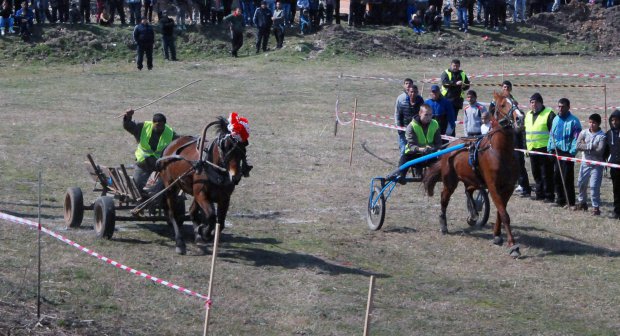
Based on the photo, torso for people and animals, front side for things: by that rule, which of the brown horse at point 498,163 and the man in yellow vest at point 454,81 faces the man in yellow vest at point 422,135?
the man in yellow vest at point 454,81

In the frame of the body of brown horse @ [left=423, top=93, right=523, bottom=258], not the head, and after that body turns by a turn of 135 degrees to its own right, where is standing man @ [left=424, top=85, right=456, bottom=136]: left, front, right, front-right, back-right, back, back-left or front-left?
right

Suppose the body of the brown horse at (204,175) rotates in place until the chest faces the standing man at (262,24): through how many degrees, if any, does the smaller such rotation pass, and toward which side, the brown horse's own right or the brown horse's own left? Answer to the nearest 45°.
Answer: approximately 135° to the brown horse's own left

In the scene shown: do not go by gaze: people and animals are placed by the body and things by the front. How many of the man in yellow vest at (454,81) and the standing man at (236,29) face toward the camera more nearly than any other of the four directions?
2

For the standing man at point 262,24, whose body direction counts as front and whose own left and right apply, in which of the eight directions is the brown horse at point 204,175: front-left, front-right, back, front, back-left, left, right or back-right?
front

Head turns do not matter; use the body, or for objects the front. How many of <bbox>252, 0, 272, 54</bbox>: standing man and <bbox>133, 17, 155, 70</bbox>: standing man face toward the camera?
2

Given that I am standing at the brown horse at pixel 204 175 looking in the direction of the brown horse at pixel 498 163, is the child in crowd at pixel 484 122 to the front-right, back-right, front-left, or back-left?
front-left

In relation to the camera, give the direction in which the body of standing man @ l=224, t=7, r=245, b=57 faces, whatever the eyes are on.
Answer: toward the camera

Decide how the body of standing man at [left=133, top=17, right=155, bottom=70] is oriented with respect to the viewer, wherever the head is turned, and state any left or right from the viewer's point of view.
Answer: facing the viewer

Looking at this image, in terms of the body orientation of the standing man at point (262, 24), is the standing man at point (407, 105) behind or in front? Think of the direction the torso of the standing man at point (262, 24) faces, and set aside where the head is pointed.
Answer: in front

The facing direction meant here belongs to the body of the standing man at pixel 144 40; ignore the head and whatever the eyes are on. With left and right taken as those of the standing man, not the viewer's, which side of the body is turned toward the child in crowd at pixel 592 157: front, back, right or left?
front

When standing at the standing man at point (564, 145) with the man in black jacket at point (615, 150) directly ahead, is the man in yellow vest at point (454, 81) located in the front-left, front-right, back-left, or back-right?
back-left

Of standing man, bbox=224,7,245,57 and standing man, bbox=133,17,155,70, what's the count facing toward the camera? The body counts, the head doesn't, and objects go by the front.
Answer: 2

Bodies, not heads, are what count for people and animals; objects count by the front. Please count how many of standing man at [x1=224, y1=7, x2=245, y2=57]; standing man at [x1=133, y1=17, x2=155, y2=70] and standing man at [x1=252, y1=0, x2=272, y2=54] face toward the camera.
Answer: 3

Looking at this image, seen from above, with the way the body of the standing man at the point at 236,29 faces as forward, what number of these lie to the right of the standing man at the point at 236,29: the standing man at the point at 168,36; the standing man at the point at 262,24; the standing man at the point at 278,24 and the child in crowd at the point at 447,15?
1

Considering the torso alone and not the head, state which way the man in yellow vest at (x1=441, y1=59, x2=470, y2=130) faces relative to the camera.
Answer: toward the camera

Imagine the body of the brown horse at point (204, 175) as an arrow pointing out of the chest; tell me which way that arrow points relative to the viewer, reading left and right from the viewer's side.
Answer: facing the viewer and to the right of the viewer

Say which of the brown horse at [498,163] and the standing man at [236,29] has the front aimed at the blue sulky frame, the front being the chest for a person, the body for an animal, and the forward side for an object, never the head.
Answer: the standing man

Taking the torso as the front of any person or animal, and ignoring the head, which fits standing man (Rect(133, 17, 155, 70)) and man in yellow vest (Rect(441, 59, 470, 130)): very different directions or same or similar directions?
same or similar directions
